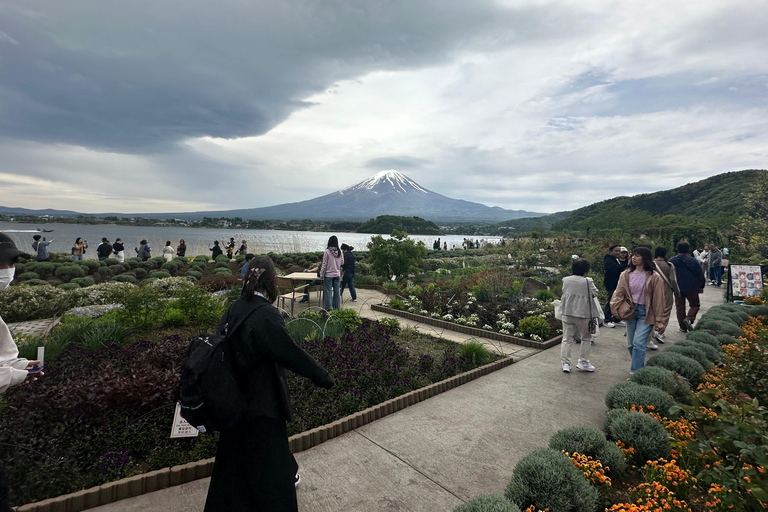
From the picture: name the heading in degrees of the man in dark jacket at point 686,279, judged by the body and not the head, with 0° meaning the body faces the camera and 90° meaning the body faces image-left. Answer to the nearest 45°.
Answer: approximately 180°

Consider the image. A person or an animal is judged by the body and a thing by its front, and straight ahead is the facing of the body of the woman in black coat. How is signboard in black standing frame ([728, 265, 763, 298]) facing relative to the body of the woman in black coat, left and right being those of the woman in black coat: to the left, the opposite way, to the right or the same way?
the opposite way

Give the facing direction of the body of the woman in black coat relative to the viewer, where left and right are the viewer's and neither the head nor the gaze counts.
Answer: facing away from the viewer and to the right of the viewer

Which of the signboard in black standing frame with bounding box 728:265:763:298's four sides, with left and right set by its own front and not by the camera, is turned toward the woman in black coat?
front

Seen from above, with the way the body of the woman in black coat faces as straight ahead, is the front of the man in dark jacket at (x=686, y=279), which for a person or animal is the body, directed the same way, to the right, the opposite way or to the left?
the same way

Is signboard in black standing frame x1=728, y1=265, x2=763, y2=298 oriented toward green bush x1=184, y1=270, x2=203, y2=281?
no

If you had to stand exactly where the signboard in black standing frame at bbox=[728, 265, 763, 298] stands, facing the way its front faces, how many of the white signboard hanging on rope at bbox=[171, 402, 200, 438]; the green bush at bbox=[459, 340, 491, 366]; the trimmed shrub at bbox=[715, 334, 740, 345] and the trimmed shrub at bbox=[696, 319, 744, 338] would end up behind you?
0

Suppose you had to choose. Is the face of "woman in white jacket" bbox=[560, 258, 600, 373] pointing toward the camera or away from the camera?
away from the camera

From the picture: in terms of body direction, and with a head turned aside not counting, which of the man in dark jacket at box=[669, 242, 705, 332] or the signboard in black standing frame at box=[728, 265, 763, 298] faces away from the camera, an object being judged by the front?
the man in dark jacket

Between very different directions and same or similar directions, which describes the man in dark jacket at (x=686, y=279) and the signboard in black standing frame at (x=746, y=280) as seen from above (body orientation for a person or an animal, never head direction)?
very different directions

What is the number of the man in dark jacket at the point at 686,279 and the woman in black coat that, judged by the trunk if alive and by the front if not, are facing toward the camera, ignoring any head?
0

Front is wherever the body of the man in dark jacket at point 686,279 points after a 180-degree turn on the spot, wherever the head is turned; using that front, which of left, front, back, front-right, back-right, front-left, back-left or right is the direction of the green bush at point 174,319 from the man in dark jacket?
front-right

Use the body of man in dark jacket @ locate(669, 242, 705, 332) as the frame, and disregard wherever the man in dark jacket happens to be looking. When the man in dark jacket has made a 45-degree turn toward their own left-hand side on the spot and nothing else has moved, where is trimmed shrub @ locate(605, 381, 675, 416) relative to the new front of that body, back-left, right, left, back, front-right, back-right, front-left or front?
back-left

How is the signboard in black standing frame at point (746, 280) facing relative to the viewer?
toward the camera

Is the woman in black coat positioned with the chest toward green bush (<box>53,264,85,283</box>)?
no

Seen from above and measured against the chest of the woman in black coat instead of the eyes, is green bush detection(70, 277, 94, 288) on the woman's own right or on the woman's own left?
on the woman's own left

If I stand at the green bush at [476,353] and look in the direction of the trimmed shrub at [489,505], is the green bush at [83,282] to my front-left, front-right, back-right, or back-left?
back-right
